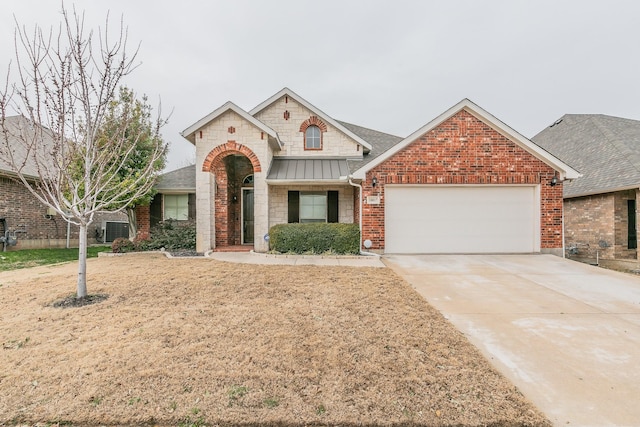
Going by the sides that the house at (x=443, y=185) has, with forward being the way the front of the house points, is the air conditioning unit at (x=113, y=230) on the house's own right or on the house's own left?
on the house's own right

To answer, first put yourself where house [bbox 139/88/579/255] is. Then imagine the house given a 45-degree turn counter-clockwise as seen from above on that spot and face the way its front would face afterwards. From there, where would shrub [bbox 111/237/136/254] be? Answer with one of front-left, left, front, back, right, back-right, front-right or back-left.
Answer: back-right

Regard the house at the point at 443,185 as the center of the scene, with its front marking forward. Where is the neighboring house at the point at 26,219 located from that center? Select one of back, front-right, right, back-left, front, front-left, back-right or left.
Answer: right

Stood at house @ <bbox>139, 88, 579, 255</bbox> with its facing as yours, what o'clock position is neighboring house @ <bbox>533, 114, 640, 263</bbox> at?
The neighboring house is roughly at 8 o'clock from the house.

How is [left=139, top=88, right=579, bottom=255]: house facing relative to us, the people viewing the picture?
facing the viewer
